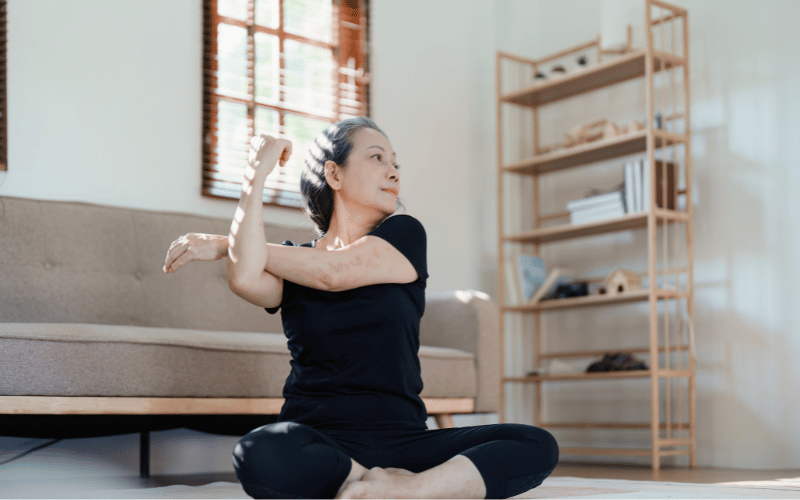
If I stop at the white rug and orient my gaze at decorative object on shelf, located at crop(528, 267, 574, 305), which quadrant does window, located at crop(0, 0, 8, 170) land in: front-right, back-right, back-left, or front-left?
front-left

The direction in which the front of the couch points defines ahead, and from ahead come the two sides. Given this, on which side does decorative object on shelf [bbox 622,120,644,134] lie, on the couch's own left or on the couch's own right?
on the couch's own left

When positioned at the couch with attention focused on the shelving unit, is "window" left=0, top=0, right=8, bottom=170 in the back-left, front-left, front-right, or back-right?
back-left

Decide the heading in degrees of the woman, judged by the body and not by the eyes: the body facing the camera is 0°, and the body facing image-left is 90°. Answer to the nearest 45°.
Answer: approximately 0°

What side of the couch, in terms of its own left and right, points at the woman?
front

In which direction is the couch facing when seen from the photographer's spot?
facing the viewer

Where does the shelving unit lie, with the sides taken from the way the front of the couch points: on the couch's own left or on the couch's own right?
on the couch's own left

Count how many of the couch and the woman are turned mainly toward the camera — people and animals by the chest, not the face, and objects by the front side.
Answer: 2

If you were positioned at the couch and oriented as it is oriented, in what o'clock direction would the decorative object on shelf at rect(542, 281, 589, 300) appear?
The decorative object on shelf is roughly at 8 o'clock from the couch.

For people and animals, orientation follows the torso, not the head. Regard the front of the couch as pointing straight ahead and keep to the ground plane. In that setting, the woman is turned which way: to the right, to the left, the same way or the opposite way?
the same way

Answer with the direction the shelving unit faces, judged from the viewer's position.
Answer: facing the viewer and to the left of the viewer
